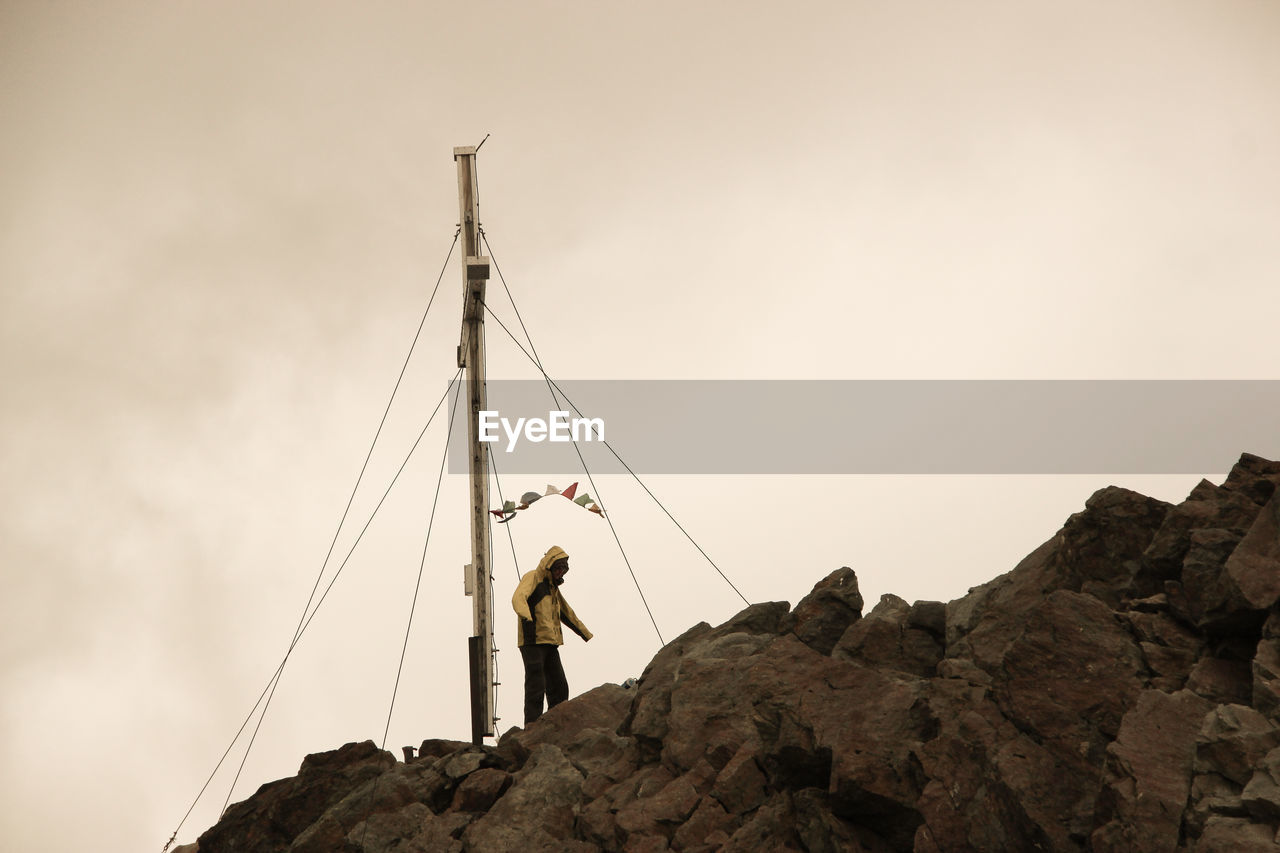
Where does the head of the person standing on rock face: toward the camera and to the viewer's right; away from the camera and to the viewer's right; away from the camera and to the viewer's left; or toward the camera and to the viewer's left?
toward the camera and to the viewer's right

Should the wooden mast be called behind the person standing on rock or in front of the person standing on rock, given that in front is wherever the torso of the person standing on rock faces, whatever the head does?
behind

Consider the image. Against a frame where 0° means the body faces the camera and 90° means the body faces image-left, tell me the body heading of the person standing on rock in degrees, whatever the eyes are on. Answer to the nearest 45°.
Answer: approximately 315°
